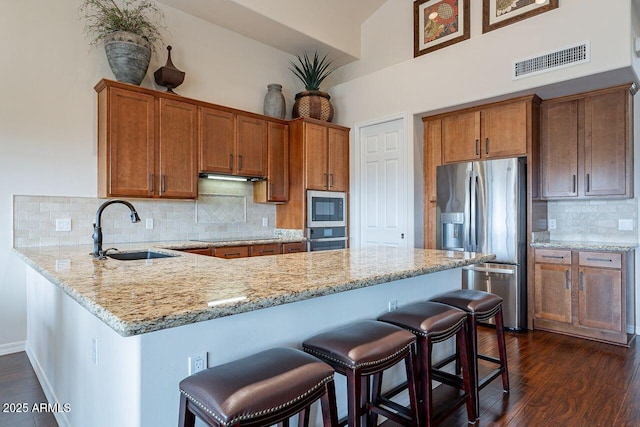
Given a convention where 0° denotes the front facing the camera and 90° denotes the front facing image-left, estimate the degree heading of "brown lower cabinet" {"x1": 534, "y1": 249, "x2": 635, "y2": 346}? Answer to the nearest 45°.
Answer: approximately 45°

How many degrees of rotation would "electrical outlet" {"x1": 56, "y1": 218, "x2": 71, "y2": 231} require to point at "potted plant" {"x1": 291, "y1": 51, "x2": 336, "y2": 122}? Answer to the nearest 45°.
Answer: approximately 90° to its left

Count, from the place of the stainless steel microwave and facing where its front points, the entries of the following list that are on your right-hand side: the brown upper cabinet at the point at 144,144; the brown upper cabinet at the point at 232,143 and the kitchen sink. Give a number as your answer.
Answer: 3

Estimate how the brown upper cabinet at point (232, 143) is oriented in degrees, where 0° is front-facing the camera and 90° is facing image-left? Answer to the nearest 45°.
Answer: approximately 315°
